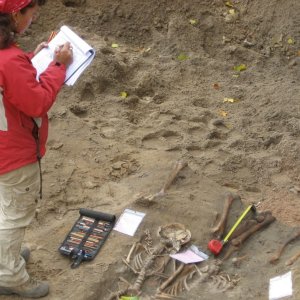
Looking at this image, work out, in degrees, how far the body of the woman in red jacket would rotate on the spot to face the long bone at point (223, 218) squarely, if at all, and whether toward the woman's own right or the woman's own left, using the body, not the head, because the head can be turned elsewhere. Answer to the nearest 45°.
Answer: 0° — they already face it

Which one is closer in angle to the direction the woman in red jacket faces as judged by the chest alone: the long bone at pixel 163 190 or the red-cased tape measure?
the red-cased tape measure

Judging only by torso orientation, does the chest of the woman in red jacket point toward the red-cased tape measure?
yes

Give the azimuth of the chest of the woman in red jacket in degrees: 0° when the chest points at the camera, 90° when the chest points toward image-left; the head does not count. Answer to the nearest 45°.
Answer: approximately 270°

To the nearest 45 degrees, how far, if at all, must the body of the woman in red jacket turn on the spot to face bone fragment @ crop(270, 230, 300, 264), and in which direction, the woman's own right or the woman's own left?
0° — they already face it

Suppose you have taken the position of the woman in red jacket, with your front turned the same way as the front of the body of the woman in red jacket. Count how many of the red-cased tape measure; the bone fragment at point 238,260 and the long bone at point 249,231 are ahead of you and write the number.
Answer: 3
